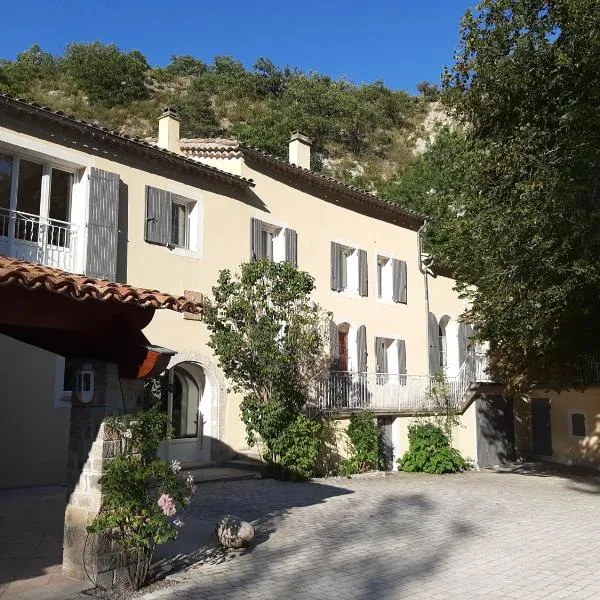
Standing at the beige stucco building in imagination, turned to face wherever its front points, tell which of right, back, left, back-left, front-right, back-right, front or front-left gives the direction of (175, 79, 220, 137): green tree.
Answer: back-left

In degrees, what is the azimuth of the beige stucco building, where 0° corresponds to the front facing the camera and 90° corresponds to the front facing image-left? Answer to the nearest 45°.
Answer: approximately 315°

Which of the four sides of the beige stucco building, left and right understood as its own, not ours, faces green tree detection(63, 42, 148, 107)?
back

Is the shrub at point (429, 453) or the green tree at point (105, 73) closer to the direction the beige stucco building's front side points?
the shrub

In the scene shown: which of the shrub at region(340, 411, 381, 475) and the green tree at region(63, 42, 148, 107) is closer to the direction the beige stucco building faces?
the shrub
